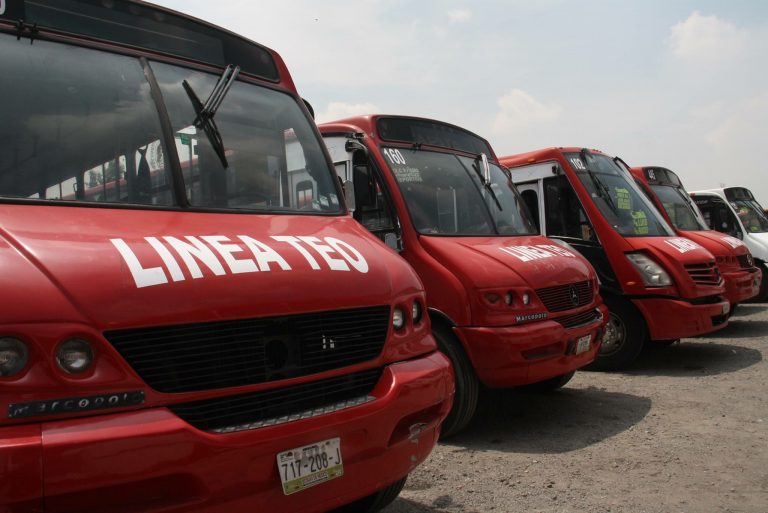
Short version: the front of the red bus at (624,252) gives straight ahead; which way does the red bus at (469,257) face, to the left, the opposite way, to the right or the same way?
the same way

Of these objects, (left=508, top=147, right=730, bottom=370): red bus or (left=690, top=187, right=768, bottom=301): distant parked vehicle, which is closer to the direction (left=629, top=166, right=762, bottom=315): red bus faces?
the red bus

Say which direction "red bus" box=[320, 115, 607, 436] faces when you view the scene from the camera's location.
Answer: facing the viewer and to the right of the viewer

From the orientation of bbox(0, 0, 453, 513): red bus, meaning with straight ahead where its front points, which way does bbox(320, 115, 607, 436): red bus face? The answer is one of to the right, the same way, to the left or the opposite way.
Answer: the same way

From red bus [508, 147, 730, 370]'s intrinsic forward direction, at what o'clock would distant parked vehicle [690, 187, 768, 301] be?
The distant parked vehicle is roughly at 8 o'clock from the red bus.

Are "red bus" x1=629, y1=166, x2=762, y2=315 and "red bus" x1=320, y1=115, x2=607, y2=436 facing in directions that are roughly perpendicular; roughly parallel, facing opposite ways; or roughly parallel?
roughly parallel

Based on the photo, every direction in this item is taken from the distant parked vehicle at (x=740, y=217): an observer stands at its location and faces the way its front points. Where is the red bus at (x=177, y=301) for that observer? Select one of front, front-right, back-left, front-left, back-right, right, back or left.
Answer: front-right

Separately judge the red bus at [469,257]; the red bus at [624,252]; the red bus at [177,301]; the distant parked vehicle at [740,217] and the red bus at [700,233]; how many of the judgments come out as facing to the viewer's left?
0

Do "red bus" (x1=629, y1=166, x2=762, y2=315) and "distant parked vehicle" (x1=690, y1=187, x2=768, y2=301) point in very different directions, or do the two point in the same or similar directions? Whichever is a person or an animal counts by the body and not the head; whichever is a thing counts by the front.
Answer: same or similar directions

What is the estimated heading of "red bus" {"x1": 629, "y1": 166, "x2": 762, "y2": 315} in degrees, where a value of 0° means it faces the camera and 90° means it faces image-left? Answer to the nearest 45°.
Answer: approximately 315°

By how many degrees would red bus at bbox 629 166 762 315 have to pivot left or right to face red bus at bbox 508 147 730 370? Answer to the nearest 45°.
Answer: approximately 45° to its right

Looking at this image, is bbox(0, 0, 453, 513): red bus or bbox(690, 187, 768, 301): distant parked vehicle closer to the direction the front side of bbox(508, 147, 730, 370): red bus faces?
the red bus

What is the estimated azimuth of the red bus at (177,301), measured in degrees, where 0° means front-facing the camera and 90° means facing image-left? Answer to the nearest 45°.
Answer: approximately 315°

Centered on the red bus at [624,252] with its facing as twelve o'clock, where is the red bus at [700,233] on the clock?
the red bus at [700,233] is roughly at 8 o'clock from the red bus at [624,252].

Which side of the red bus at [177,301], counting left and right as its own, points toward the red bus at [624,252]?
left

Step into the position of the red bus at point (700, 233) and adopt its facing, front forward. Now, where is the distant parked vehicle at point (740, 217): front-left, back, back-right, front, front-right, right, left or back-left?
back-left
